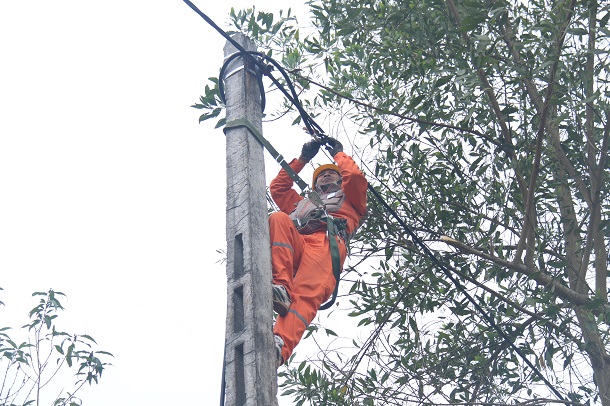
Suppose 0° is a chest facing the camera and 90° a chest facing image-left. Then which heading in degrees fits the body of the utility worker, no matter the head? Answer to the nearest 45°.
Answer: approximately 45°
